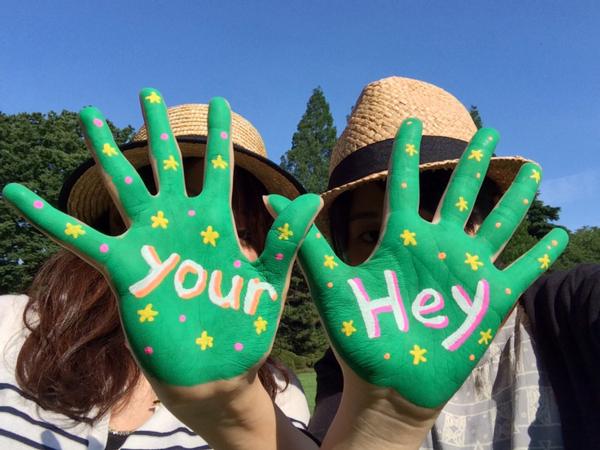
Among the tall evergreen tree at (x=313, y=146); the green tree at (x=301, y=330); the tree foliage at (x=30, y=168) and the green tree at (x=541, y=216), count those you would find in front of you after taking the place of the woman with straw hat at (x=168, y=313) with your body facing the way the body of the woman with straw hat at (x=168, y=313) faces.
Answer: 0

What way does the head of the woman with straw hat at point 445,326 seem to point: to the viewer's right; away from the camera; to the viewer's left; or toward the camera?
toward the camera

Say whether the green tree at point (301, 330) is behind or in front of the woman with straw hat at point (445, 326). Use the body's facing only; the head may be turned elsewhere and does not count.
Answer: behind

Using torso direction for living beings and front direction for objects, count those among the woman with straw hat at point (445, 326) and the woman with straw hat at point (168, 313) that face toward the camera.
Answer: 2

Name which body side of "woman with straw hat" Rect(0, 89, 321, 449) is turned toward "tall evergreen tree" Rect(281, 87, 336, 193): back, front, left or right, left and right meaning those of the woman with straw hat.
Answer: back

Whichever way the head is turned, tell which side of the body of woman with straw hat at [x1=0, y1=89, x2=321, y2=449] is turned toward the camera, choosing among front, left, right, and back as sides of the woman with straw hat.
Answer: front

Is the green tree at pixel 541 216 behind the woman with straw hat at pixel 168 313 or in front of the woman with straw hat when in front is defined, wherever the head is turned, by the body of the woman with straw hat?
behind

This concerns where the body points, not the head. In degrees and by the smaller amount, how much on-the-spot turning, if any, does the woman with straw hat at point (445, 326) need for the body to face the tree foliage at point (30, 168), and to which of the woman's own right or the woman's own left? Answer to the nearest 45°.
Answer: approximately 135° to the woman's own right

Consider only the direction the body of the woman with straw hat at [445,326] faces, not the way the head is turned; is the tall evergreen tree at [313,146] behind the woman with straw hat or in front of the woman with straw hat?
behind
